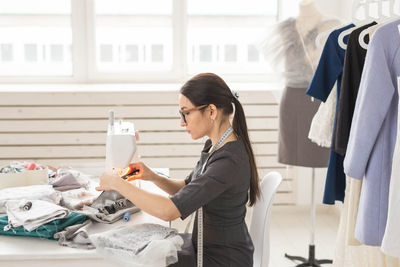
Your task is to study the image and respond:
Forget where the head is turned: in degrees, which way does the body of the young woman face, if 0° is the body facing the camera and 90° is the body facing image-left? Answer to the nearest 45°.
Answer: approximately 90°

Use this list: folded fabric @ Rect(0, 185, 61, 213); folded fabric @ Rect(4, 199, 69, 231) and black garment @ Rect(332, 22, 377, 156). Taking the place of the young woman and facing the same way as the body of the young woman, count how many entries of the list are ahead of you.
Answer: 2

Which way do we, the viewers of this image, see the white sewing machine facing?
facing to the right of the viewer

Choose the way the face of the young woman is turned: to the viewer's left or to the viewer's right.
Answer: to the viewer's left

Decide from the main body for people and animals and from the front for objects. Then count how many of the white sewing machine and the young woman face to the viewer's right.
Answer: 1

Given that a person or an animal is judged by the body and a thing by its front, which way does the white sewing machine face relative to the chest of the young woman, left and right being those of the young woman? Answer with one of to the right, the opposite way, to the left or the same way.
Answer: the opposite way

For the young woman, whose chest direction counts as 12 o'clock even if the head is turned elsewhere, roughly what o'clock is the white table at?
The white table is roughly at 11 o'clock from the young woman.

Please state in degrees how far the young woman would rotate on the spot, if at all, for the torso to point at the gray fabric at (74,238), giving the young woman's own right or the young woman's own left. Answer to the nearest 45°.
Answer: approximately 45° to the young woman's own left
